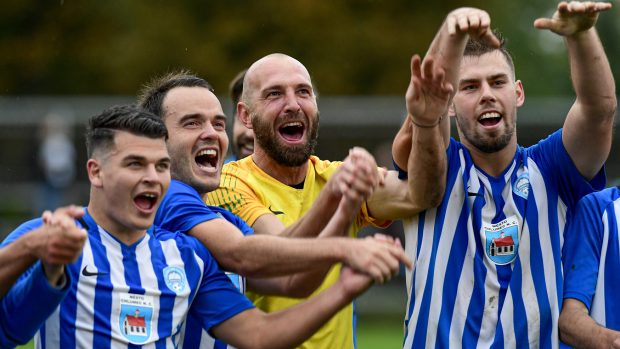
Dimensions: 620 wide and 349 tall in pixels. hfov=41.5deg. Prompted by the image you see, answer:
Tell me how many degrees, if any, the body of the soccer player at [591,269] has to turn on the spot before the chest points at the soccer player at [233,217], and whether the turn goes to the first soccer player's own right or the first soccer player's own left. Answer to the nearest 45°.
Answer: approximately 90° to the first soccer player's own right

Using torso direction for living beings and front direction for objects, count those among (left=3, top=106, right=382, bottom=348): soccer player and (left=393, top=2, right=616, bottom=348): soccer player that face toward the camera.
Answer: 2

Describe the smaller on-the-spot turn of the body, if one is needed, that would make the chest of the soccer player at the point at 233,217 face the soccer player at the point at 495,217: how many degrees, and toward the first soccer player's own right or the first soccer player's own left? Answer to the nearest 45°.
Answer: approximately 45° to the first soccer player's own left

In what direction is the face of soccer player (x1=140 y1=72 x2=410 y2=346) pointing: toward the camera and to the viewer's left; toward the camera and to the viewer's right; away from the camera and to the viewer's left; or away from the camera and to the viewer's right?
toward the camera and to the viewer's right

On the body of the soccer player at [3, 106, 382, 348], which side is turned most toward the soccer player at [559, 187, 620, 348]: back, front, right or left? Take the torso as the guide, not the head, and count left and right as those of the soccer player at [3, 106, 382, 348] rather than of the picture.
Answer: left

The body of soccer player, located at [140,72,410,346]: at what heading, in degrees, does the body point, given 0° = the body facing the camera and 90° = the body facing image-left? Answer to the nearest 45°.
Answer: approximately 315°

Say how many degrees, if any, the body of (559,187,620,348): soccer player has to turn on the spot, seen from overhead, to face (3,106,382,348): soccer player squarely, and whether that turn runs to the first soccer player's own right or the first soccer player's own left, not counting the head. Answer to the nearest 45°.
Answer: approximately 90° to the first soccer player's own right

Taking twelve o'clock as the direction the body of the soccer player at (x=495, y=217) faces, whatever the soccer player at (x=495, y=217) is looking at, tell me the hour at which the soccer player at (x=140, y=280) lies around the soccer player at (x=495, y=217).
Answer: the soccer player at (x=140, y=280) is roughly at 2 o'clock from the soccer player at (x=495, y=217).
